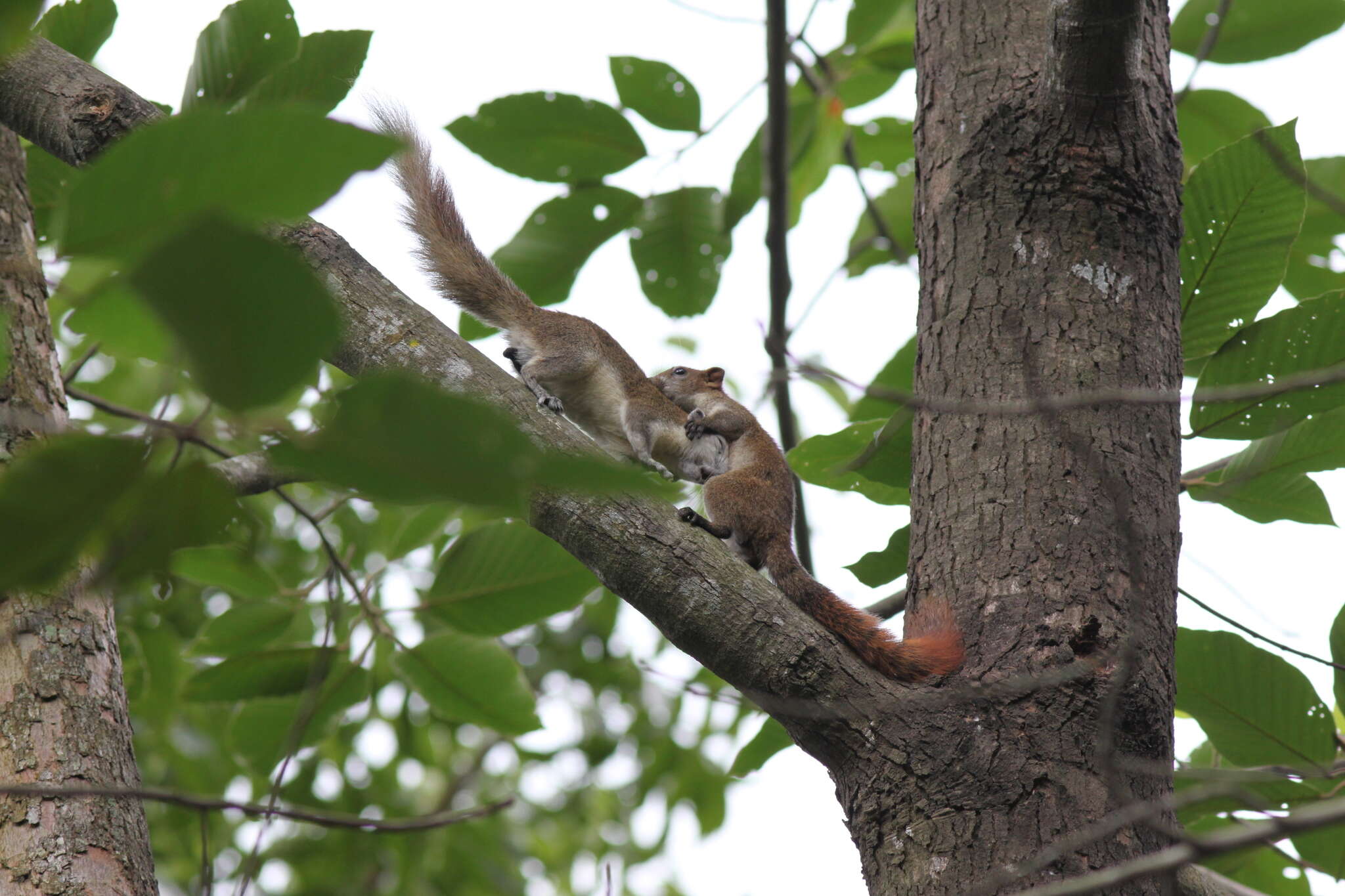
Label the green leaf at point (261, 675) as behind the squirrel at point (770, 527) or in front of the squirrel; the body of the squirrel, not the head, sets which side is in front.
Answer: in front

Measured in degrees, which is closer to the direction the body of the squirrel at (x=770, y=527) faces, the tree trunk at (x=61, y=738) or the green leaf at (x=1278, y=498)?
the tree trunk

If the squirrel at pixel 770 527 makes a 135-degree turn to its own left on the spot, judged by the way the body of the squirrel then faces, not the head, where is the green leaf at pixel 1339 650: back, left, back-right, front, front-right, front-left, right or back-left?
front

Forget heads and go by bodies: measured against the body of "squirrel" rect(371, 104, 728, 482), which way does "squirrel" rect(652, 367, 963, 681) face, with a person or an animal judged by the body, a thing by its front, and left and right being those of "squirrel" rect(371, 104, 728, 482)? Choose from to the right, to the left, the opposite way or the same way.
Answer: the opposite way

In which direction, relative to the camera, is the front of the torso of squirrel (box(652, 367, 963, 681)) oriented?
to the viewer's left

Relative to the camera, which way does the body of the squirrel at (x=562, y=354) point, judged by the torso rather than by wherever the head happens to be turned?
to the viewer's right

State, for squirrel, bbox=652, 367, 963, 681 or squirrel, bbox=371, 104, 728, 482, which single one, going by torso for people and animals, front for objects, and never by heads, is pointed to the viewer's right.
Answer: squirrel, bbox=371, 104, 728, 482

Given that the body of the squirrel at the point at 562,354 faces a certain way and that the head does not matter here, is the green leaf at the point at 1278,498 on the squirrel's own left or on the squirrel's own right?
on the squirrel's own right

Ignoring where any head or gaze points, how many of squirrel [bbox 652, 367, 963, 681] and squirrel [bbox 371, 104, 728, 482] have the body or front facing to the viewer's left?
1

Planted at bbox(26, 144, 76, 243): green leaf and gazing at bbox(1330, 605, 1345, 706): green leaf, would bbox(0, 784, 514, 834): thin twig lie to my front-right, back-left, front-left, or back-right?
front-right
